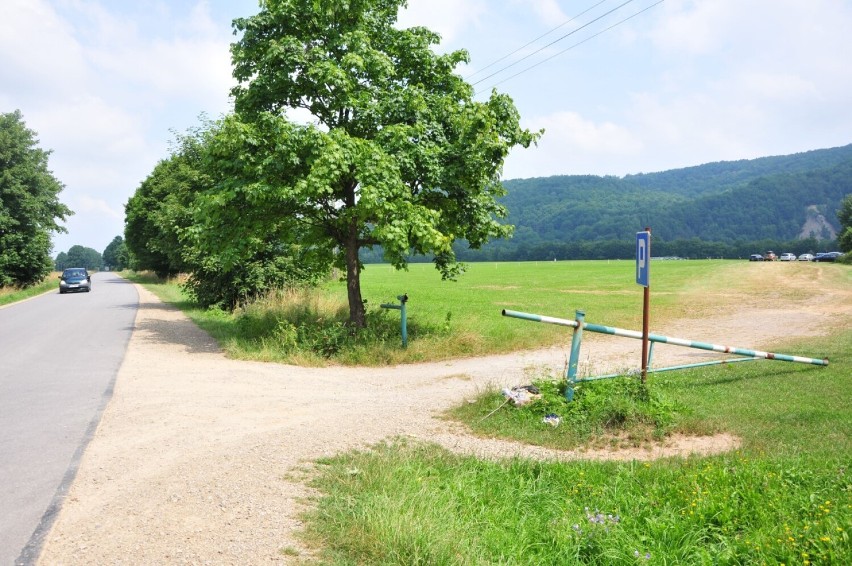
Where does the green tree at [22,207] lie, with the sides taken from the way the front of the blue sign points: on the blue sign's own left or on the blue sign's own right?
on the blue sign's own right

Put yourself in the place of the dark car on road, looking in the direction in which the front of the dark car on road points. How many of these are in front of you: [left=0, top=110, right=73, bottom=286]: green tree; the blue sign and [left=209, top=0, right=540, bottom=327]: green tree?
2

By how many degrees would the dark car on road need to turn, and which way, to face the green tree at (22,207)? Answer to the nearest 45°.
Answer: approximately 135° to its right

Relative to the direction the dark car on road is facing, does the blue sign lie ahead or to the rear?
ahead

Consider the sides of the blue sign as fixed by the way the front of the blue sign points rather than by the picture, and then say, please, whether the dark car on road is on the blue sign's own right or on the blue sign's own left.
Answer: on the blue sign's own right

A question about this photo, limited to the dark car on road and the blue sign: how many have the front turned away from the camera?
0

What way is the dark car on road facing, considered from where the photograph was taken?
facing the viewer

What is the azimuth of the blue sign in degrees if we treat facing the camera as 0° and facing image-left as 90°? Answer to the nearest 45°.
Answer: approximately 45°

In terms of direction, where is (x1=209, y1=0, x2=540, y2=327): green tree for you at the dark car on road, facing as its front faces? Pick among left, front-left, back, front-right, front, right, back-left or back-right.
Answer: front
